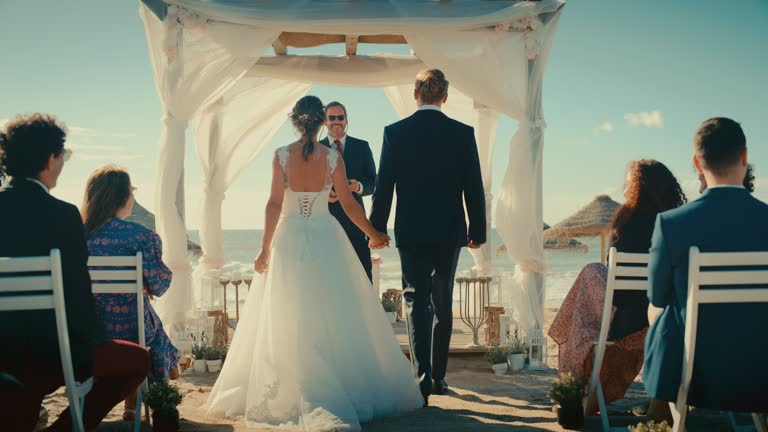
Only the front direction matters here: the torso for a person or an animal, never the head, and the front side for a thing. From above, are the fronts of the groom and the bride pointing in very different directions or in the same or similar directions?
same or similar directions

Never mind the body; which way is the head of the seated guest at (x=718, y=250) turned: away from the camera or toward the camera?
away from the camera

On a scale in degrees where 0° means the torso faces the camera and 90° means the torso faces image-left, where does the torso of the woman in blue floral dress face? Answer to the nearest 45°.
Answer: approximately 225°

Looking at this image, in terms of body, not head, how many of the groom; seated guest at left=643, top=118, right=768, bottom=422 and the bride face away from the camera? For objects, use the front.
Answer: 3

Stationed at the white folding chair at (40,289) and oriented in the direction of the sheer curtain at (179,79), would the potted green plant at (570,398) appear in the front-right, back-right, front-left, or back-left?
front-right

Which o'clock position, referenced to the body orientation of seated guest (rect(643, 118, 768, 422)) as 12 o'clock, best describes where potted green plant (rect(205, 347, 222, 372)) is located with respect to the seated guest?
The potted green plant is roughly at 10 o'clock from the seated guest.

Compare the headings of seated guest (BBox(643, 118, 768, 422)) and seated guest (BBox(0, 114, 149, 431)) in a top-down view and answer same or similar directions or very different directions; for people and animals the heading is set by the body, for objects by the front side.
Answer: same or similar directions

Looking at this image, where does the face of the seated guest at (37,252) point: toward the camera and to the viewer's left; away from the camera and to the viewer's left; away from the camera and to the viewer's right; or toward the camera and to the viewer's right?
away from the camera and to the viewer's right

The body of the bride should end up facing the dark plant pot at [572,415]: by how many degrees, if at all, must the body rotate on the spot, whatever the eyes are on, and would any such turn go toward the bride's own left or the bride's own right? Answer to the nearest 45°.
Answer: approximately 90° to the bride's own right

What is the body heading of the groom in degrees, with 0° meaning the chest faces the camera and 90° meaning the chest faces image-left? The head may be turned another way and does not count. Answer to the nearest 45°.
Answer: approximately 180°

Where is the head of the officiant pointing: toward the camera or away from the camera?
toward the camera

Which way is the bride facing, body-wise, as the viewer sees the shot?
away from the camera

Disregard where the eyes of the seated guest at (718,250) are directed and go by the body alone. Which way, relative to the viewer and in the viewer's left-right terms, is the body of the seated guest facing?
facing away from the viewer

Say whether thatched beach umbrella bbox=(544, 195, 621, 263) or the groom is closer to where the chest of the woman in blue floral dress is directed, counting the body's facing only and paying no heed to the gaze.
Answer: the thatched beach umbrella

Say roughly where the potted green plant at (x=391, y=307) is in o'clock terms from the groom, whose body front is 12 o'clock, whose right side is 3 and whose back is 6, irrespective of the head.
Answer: The potted green plant is roughly at 12 o'clock from the groom.

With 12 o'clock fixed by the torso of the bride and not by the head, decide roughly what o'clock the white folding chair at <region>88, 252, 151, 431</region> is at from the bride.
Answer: The white folding chair is roughly at 8 o'clock from the bride.

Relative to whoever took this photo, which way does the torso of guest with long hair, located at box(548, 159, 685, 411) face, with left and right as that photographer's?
facing away from the viewer and to the left of the viewer

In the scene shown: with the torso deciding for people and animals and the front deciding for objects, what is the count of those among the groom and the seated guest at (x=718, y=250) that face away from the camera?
2
